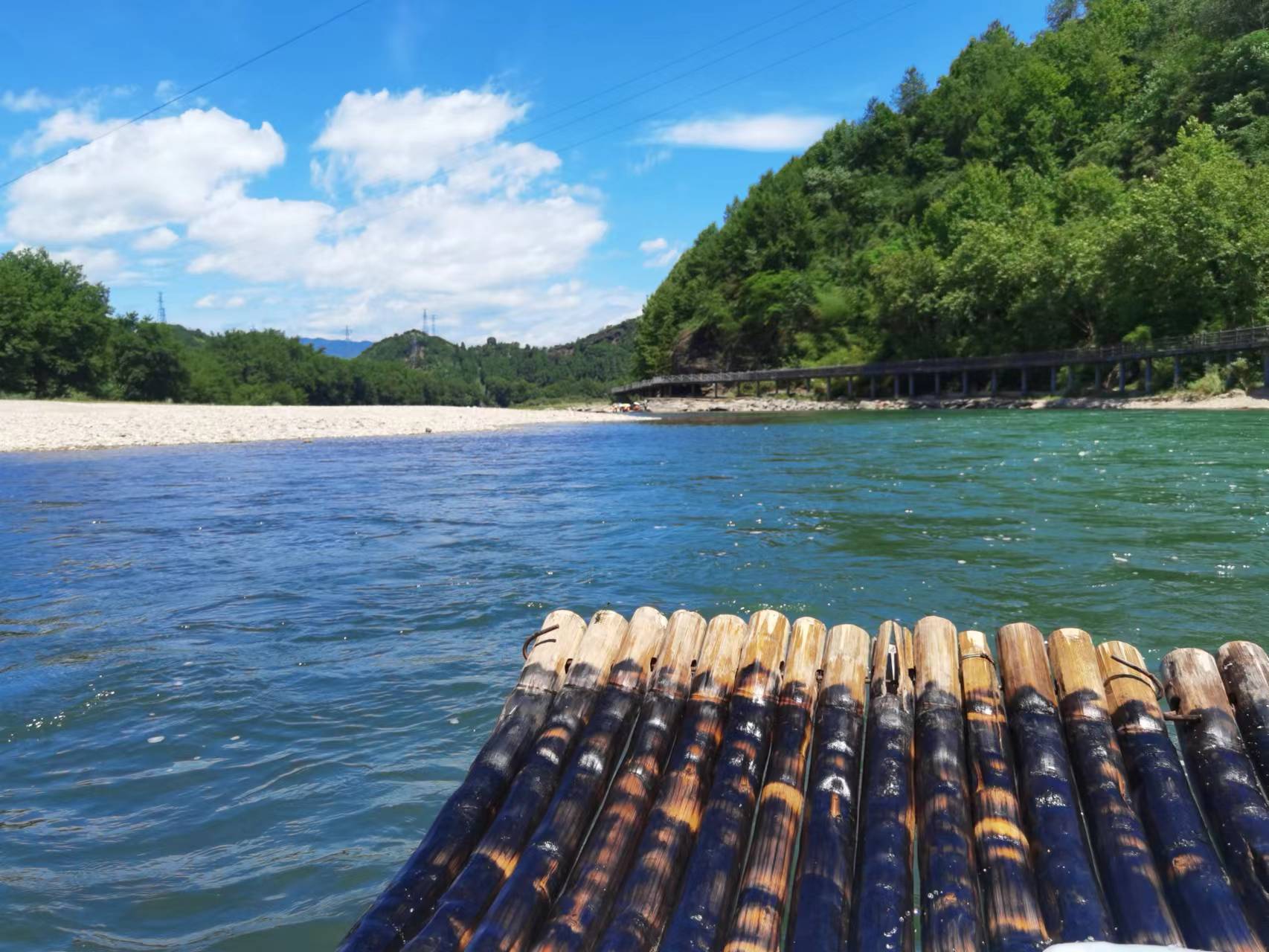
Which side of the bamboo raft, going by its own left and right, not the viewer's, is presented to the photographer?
back
